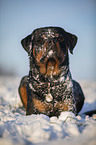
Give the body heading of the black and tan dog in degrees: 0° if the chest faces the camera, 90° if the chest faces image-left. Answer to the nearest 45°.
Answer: approximately 0°
